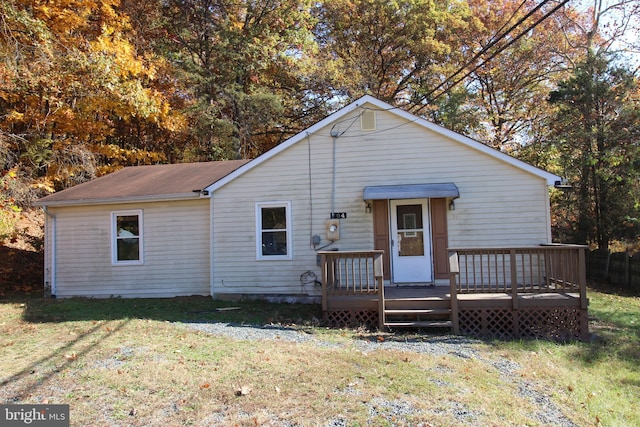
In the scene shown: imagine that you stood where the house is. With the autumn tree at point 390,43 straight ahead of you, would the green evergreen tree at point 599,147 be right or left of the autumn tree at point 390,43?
right

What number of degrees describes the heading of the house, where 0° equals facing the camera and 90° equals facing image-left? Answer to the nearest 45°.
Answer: approximately 0°

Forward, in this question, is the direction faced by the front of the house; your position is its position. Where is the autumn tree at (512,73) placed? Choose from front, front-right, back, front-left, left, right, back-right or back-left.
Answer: back-left

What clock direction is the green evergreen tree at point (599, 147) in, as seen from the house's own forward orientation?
The green evergreen tree is roughly at 8 o'clock from the house.

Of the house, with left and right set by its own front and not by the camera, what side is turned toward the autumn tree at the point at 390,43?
back
